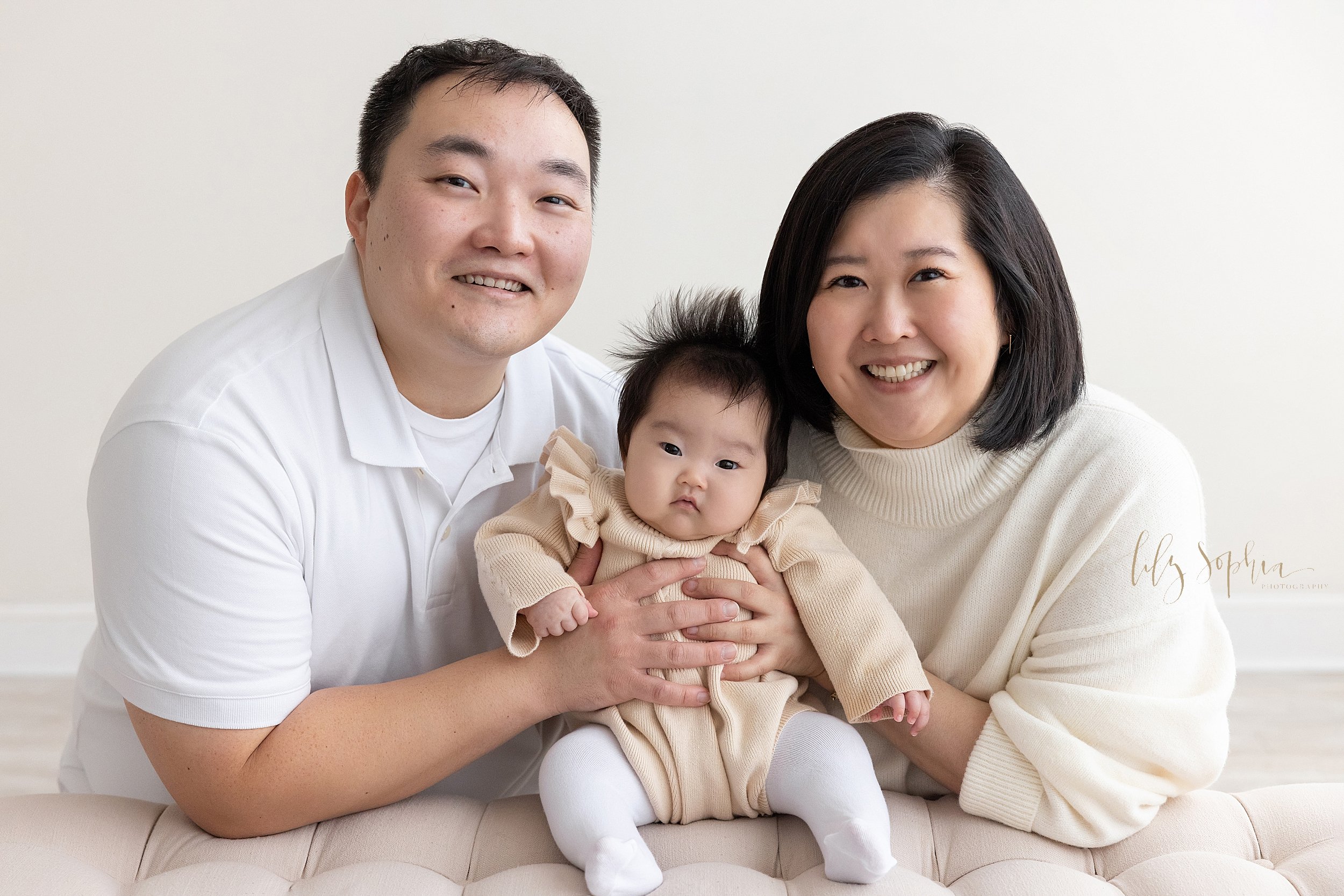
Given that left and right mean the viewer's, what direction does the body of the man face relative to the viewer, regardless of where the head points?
facing the viewer and to the right of the viewer

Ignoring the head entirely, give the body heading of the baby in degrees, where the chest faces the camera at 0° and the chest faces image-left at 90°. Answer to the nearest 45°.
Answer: approximately 0°

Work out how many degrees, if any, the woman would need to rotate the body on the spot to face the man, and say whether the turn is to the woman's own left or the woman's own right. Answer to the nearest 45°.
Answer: approximately 45° to the woman's own right

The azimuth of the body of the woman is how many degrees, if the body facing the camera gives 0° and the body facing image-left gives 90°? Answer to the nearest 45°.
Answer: approximately 45°

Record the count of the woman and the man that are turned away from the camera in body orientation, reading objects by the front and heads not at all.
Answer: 0
